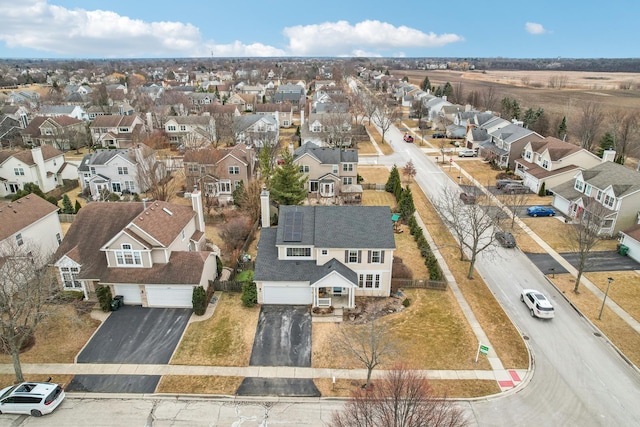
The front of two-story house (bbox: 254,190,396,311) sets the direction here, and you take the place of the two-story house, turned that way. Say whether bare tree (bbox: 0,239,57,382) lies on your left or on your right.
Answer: on your right

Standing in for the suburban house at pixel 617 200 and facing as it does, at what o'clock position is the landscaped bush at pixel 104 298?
The landscaped bush is roughly at 12 o'clock from the suburban house.

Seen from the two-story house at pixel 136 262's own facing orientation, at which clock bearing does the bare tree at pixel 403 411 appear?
The bare tree is roughly at 11 o'clock from the two-story house.

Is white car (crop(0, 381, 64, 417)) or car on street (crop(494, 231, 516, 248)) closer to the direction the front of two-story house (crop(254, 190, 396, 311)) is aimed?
the white car

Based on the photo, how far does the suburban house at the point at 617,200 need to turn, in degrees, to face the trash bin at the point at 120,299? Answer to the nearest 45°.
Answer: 0° — it already faces it

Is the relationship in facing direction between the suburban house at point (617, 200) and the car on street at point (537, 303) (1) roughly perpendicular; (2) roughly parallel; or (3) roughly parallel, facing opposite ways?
roughly perpendicular

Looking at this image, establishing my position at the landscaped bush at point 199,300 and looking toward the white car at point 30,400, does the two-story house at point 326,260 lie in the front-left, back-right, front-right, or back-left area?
back-left

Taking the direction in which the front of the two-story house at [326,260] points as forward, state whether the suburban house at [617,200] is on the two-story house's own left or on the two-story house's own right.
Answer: on the two-story house's own left
